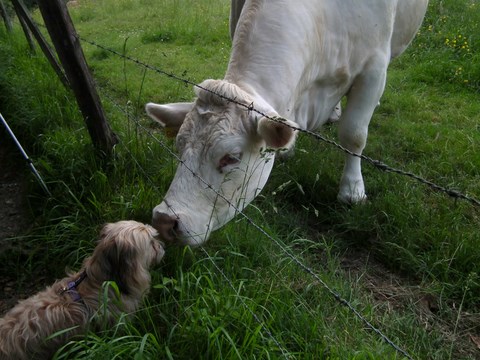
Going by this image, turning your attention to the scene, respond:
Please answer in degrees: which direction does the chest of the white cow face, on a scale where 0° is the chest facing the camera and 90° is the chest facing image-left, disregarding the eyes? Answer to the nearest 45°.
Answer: approximately 45°

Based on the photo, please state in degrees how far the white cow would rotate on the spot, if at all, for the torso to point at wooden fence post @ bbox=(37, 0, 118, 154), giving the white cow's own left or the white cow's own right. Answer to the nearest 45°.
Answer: approximately 45° to the white cow's own right
